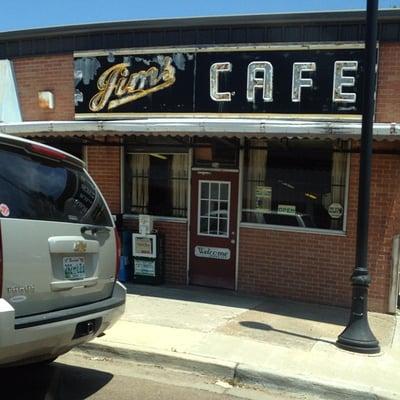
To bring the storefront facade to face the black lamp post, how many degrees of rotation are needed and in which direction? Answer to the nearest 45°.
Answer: approximately 45° to its left

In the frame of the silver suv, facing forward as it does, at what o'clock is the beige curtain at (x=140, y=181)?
The beige curtain is roughly at 2 o'clock from the silver suv.

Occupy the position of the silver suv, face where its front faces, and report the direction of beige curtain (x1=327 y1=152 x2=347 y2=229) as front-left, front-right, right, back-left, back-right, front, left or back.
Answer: right

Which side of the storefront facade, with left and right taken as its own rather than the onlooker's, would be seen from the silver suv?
front

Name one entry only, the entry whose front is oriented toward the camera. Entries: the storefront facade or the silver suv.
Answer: the storefront facade

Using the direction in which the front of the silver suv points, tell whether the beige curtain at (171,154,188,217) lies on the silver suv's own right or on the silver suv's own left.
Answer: on the silver suv's own right

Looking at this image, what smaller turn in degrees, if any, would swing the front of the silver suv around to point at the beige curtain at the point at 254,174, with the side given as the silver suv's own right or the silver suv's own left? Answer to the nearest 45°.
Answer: approximately 90° to the silver suv's own right

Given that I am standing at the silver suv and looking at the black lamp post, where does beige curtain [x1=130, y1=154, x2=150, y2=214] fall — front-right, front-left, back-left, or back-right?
front-left

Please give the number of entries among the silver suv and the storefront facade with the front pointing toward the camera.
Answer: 1

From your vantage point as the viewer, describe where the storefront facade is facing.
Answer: facing the viewer

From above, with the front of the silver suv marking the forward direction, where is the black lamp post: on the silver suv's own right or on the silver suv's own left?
on the silver suv's own right

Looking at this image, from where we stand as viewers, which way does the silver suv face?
facing away from the viewer and to the left of the viewer
